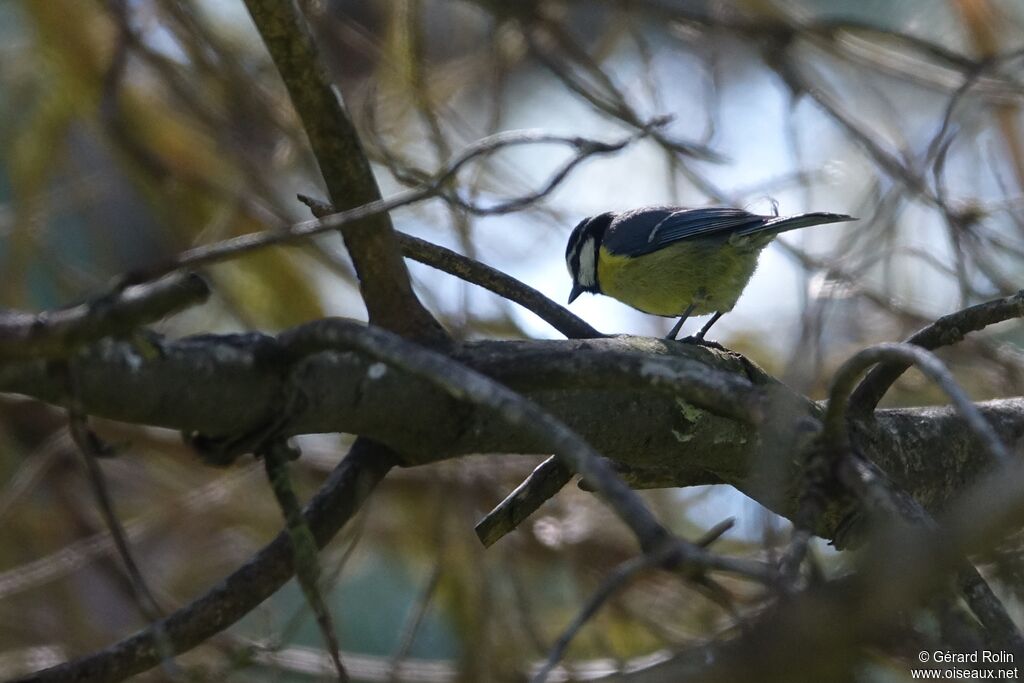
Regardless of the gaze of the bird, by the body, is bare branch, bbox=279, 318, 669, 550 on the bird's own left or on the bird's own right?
on the bird's own left

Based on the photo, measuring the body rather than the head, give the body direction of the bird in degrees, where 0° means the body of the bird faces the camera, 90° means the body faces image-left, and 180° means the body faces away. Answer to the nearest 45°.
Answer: approximately 90°
